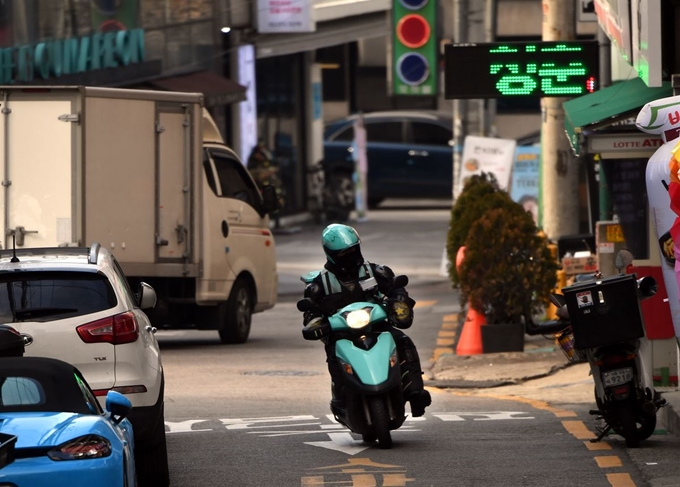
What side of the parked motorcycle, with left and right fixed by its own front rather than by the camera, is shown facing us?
back

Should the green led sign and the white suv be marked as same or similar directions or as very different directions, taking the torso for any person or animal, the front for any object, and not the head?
very different directions

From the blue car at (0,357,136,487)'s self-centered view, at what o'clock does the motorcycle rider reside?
The motorcycle rider is roughly at 1 o'clock from the blue car.

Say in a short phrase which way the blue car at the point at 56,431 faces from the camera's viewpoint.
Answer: facing away from the viewer

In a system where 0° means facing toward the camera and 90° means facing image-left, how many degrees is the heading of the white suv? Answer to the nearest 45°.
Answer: approximately 180°

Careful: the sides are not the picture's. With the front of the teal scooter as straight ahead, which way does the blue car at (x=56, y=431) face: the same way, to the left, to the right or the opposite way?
the opposite way

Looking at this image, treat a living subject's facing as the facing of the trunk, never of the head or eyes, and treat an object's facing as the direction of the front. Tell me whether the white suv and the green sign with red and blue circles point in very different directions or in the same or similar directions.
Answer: very different directions

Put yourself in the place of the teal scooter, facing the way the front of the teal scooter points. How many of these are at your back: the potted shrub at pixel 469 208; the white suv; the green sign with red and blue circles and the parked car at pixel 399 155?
3
